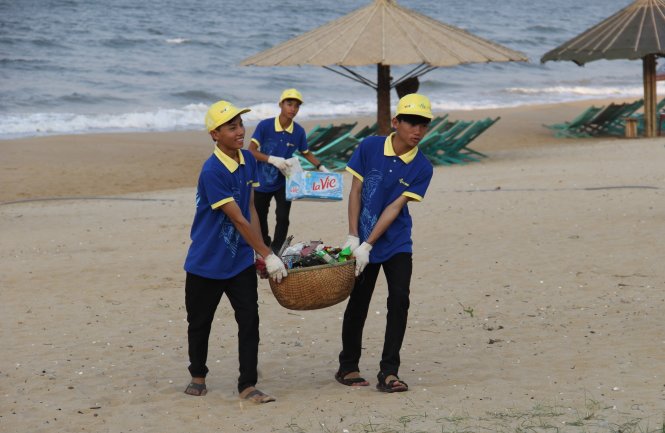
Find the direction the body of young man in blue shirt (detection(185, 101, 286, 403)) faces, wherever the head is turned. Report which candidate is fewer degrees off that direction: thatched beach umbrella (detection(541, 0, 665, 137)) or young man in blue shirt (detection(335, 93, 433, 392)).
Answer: the young man in blue shirt

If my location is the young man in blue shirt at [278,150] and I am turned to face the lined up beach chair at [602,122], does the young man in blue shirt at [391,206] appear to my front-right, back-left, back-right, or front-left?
back-right

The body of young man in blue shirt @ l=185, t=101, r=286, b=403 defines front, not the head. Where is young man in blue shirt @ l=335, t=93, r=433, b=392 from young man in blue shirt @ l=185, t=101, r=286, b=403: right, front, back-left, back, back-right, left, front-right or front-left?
front-left

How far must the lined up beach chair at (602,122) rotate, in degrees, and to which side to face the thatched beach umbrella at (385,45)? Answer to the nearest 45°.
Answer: approximately 45° to its left

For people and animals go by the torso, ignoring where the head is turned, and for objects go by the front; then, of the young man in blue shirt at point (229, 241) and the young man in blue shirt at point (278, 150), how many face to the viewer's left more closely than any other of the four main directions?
0

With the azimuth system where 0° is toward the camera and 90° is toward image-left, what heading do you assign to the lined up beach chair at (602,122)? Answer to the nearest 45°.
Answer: approximately 90°

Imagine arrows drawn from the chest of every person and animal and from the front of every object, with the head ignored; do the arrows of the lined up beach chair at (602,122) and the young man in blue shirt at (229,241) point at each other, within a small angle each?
no

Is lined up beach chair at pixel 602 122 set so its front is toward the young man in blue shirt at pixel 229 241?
no

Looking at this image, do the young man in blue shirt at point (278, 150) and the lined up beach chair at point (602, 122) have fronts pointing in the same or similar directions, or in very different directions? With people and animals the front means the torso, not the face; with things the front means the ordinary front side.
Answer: very different directions

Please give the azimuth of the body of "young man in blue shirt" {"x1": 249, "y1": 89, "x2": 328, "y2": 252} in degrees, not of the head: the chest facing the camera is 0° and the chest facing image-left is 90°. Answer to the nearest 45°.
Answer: approximately 315°

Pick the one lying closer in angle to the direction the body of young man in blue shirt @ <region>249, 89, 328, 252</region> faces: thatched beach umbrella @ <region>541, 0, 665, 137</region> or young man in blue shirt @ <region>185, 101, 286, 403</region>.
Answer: the young man in blue shirt

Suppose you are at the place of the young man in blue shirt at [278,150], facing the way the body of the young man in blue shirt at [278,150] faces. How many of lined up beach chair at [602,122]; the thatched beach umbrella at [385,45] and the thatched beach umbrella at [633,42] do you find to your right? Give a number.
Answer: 0

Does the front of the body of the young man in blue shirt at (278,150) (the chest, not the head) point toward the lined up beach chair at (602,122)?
no

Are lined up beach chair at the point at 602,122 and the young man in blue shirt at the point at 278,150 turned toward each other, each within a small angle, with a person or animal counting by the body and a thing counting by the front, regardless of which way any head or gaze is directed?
no

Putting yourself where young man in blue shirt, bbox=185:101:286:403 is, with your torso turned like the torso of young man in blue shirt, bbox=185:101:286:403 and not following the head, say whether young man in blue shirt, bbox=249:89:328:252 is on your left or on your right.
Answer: on your left

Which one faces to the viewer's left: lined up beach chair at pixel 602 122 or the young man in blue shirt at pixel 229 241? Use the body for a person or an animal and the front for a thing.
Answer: the lined up beach chair

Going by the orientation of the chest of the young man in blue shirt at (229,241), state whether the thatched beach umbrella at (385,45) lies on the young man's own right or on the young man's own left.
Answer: on the young man's own left

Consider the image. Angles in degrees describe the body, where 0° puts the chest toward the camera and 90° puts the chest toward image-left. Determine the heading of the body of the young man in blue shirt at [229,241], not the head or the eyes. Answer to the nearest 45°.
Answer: approximately 315°
